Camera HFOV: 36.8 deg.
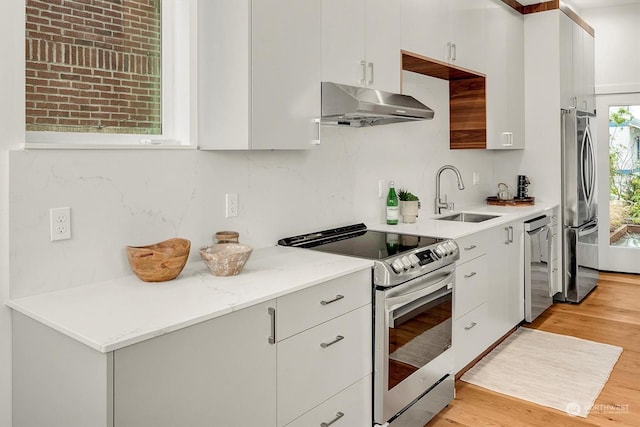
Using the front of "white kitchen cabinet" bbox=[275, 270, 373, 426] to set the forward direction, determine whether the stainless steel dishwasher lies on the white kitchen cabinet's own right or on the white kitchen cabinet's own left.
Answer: on the white kitchen cabinet's own left

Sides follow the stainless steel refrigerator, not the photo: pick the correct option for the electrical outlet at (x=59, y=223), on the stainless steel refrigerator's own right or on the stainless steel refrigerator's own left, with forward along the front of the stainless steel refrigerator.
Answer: on the stainless steel refrigerator's own right

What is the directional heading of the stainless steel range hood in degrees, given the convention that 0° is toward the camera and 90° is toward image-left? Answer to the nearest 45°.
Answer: approximately 315°

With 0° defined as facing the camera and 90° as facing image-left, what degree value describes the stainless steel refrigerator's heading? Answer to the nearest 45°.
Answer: approximately 270°

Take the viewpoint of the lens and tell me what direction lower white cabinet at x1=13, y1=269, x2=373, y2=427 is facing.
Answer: facing the viewer and to the right of the viewer

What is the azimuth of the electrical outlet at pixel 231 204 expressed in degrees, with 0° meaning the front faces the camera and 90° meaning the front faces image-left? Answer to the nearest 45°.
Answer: approximately 315°

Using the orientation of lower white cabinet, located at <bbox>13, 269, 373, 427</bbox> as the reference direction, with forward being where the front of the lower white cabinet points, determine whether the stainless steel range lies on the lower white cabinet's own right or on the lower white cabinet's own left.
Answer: on the lower white cabinet's own left

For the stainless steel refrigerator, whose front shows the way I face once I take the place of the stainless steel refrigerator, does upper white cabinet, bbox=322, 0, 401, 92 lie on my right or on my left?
on my right

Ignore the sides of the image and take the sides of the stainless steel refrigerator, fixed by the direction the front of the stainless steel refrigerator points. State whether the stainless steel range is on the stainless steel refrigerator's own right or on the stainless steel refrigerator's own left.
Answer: on the stainless steel refrigerator's own right
